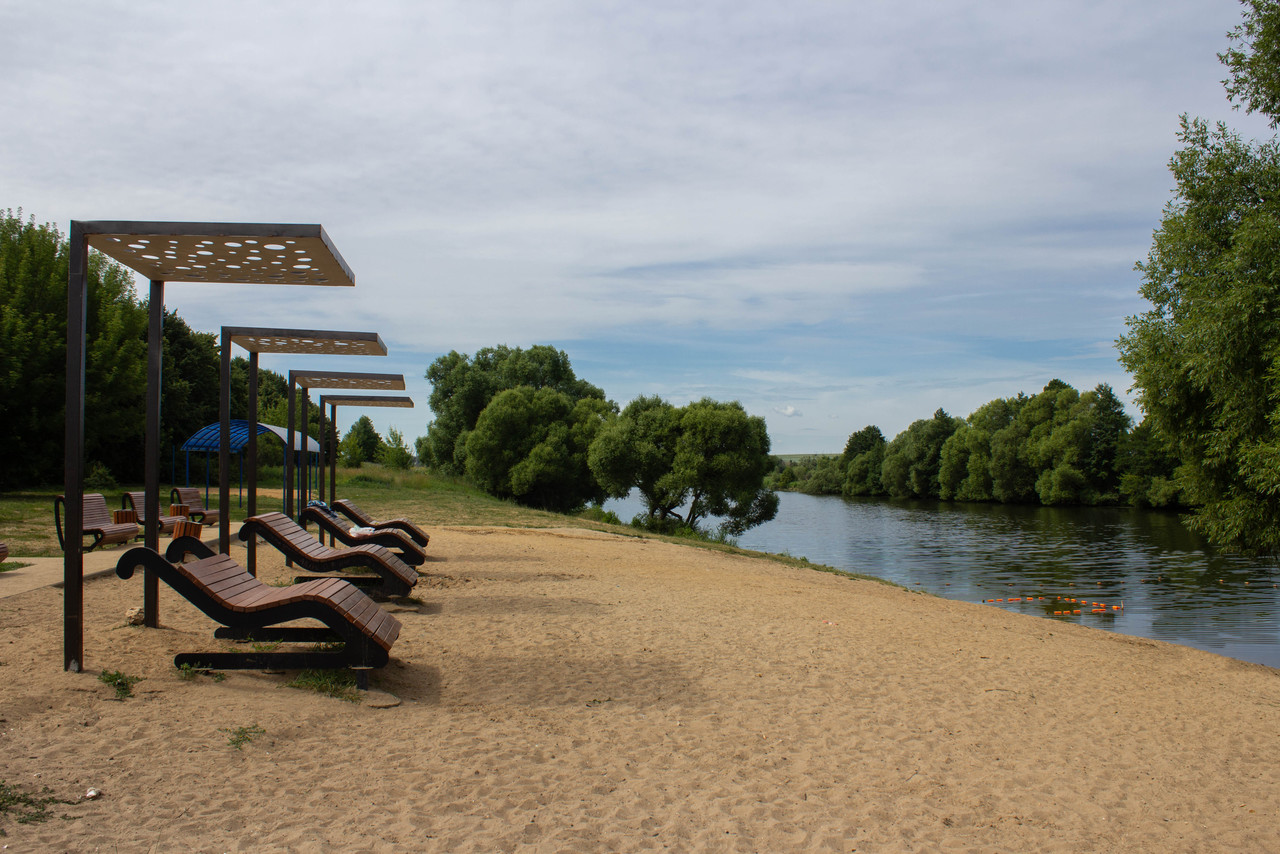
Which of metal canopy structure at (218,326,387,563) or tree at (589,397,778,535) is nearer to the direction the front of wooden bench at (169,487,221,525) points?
the metal canopy structure

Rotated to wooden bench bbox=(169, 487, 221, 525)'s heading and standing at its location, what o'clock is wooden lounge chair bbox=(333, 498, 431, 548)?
wooden lounge chair bbox=(333, 498, 431, 548) is roughly at 12 o'clock from wooden bench bbox=(169, 487, 221, 525).

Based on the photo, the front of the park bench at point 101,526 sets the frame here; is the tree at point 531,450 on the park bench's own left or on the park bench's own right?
on the park bench's own left

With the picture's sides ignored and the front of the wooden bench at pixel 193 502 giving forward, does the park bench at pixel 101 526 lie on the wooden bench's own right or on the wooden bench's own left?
on the wooden bench's own right

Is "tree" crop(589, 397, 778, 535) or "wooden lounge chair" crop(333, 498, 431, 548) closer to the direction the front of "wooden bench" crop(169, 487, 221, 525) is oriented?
the wooden lounge chair

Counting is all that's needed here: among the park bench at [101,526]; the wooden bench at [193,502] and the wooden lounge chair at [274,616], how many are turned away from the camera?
0

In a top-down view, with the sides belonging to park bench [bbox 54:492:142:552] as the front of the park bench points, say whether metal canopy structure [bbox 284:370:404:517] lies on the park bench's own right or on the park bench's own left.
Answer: on the park bench's own left

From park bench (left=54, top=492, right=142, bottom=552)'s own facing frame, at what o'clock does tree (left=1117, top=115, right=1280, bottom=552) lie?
The tree is roughly at 11 o'clock from the park bench.

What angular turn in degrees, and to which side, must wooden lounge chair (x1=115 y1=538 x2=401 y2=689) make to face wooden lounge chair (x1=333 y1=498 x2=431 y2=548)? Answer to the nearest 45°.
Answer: approximately 90° to its left

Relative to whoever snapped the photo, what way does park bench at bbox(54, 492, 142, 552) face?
facing the viewer and to the right of the viewer

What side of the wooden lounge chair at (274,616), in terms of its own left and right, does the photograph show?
right

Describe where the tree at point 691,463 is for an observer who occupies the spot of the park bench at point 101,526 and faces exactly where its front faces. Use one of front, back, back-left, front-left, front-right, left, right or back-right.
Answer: left

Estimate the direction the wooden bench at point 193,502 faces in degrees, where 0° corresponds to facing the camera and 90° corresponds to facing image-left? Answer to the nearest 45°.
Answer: approximately 315°

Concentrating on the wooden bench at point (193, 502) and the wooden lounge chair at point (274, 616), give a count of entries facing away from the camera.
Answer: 0
